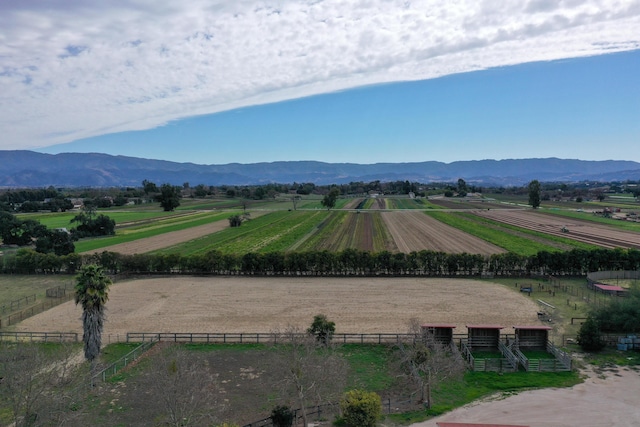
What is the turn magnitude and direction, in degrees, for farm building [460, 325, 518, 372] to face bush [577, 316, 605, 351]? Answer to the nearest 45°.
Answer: approximately 90° to its left

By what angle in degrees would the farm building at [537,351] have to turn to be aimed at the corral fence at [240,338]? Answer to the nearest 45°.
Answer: approximately 90° to its right

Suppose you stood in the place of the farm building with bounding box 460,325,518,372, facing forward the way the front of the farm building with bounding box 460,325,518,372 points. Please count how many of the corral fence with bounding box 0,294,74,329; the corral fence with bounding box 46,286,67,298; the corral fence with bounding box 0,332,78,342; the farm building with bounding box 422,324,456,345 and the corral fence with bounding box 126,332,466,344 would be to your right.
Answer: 5

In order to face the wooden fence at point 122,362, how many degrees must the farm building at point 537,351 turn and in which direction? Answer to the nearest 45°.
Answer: approximately 45° to its right

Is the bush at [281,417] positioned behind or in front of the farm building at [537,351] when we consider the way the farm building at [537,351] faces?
in front

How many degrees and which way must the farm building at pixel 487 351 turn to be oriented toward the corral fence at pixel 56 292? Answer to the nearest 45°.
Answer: approximately 90° to its right

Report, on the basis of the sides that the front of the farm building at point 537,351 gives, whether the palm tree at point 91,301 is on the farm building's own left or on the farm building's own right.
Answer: on the farm building's own right

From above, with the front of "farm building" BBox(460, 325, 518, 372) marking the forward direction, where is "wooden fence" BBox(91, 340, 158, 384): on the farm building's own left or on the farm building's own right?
on the farm building's own right

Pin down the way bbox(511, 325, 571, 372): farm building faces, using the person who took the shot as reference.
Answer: facing the viewer

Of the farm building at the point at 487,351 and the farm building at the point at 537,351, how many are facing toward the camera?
2

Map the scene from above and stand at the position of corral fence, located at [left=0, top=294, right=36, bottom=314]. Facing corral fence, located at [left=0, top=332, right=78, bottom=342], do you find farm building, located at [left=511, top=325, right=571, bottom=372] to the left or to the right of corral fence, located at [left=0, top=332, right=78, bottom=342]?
left

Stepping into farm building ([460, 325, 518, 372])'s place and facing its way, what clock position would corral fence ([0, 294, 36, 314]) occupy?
The corral fence is roughly at 3 o'clock from the farm building.

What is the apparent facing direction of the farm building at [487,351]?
toward the camera

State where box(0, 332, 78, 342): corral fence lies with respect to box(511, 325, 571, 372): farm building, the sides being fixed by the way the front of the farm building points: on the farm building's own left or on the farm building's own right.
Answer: on the farm building's own right
